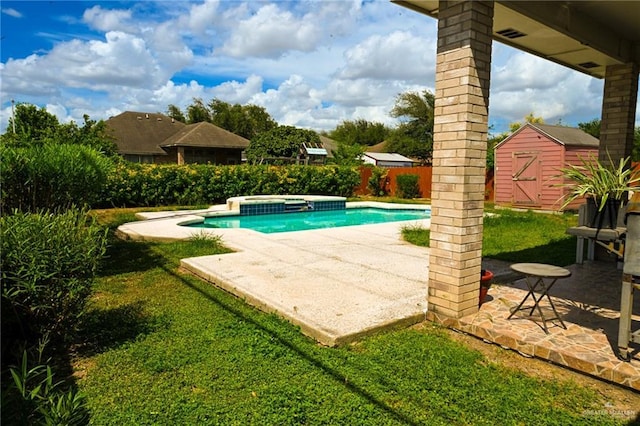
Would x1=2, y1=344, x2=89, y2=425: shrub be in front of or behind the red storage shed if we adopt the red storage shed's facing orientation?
in front

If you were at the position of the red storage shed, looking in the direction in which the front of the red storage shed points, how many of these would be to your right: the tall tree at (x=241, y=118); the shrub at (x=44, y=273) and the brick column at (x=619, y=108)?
1

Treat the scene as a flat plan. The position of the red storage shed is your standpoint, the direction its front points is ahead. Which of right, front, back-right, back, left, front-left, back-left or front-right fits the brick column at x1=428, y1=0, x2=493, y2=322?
front-left

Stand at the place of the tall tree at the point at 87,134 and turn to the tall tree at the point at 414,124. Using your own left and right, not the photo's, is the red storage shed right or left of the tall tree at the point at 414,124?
right

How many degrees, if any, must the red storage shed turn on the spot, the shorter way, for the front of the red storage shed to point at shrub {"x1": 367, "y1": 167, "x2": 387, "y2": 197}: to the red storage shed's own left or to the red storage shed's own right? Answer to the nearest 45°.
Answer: approximately 45° to the red storage shed's own right

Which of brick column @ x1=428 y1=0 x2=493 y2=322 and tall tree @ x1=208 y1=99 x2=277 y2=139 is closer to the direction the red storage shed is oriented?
the brick column

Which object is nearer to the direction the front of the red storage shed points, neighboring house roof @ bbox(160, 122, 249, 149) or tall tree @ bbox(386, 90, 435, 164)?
the neighboring house roof

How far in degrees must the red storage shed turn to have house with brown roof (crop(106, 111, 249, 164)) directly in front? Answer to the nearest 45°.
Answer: approximately 45° to its right

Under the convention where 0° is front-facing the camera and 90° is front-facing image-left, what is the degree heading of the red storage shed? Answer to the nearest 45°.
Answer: approximately 45°

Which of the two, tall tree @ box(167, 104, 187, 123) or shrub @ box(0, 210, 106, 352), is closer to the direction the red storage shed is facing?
the shrub
